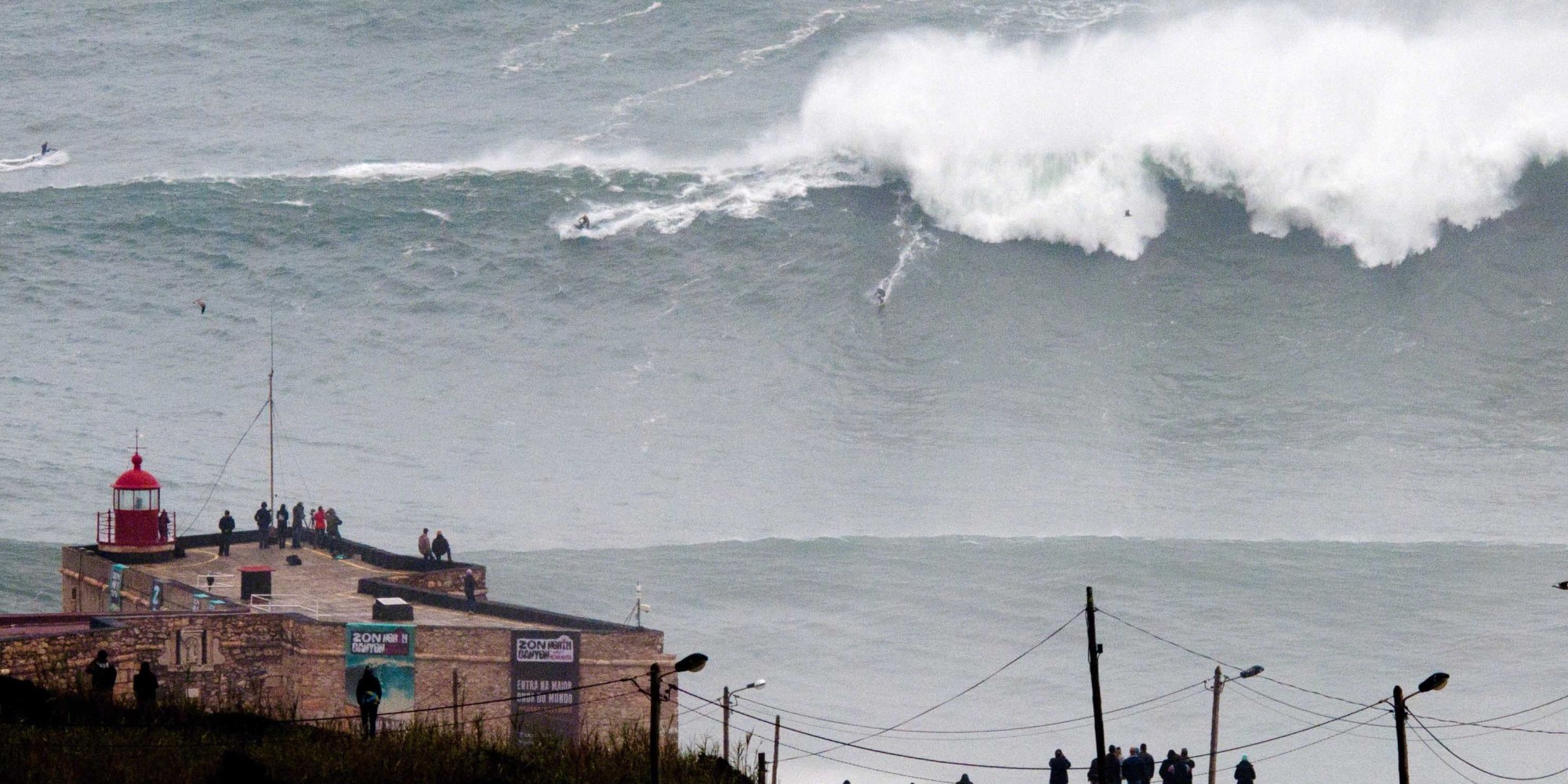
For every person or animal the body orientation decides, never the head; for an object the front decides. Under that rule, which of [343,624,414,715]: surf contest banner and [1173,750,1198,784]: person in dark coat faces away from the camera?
the person in dark coat

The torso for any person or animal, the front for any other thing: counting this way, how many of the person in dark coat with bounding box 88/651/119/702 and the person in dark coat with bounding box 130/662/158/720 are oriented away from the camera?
2

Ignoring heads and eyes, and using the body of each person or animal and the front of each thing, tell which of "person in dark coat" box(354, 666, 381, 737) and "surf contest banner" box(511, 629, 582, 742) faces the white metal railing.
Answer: the person in dark coat

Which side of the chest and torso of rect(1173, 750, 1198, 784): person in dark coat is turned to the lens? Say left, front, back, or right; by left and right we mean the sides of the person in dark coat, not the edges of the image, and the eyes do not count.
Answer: back

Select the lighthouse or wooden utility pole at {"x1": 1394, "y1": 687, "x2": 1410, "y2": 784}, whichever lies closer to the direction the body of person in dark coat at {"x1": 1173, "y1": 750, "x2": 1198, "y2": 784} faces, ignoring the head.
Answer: the lighthouse

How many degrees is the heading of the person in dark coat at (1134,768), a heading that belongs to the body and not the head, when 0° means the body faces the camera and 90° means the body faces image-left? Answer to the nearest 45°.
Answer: approximately 180°

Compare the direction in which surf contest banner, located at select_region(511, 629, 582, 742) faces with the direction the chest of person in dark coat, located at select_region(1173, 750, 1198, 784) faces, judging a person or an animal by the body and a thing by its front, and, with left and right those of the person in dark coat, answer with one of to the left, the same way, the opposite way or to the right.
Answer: the opposite way

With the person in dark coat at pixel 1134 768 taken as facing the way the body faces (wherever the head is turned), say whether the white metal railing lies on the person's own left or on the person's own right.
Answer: on the person's own left

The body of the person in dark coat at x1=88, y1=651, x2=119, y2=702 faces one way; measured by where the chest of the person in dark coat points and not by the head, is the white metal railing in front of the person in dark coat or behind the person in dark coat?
in front

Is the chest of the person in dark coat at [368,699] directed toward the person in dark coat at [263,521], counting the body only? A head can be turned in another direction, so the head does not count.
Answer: yes

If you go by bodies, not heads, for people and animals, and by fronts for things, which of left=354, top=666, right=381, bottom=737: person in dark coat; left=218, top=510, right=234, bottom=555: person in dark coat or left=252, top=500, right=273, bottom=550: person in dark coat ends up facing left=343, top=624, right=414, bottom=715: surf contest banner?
left=354, top=666, right=381, bottom=737: person in dark coat

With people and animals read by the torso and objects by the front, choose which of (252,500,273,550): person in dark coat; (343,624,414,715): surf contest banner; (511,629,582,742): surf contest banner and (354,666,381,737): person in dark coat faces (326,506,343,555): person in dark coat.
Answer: (354,666,381,737): person in dark coat

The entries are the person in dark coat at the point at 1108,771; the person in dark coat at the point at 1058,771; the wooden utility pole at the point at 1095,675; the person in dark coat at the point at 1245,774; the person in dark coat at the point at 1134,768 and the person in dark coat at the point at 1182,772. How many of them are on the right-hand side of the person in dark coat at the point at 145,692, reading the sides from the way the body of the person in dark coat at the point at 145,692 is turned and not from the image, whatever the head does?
6

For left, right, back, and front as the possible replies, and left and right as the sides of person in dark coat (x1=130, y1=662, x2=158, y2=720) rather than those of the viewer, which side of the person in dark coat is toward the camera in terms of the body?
back

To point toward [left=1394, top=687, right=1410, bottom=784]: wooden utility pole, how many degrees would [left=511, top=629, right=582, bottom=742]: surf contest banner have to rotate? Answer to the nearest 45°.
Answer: approximately 45° to its left

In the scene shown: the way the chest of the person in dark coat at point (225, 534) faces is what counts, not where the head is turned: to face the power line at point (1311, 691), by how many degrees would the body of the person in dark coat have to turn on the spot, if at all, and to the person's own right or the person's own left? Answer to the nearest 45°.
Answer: approximately 180°

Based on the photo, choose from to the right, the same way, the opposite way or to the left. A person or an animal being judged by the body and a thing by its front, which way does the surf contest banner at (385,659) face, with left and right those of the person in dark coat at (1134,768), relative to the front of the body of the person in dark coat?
the opposite way
